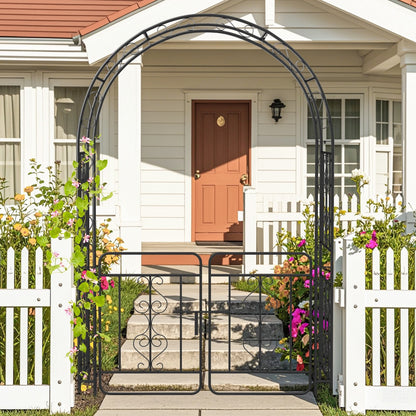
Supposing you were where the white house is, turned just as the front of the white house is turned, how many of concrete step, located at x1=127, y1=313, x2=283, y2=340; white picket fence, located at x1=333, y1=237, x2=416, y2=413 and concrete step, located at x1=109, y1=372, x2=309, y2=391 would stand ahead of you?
3

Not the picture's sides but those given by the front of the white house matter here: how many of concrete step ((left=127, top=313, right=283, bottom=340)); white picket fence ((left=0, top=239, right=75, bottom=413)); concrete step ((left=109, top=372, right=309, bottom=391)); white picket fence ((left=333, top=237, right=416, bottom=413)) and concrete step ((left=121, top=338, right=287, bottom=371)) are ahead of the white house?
5

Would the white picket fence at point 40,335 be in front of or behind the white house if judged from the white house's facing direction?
in front

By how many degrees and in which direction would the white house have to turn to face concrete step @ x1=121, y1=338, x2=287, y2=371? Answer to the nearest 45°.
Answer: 0° — it already faces it

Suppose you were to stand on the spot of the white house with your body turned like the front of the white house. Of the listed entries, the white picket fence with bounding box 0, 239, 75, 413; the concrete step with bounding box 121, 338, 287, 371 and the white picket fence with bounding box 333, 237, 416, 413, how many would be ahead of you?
3

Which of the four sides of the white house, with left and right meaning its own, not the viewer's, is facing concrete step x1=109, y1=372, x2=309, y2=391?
front

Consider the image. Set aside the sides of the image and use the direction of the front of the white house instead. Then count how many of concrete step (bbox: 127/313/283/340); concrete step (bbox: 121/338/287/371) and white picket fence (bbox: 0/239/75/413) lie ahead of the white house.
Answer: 3

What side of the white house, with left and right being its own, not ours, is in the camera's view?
front

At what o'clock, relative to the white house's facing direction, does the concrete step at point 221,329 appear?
The concrete step is roughly at 12 o'clock from the white house.

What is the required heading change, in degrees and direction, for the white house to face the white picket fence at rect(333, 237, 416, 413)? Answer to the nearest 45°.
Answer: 0° — it already faces it

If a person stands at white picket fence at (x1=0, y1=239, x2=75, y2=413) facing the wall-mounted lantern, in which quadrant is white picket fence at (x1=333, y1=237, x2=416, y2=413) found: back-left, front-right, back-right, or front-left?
front-right

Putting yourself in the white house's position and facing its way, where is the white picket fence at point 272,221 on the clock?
The white picket fence is roughly at 11 o'clock from the white house.
